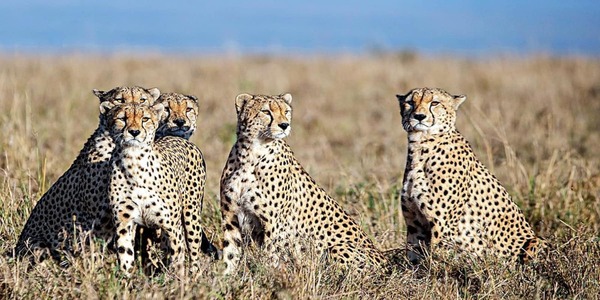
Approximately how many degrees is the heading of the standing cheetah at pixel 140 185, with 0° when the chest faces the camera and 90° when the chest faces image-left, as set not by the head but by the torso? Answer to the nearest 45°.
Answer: approximately 45°

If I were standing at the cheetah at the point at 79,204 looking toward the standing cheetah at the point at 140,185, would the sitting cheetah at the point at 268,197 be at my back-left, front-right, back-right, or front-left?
front-left

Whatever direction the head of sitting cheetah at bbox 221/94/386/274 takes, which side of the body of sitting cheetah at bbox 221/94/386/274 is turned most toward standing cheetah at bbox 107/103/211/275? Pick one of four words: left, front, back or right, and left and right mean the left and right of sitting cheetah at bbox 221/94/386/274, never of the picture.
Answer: front

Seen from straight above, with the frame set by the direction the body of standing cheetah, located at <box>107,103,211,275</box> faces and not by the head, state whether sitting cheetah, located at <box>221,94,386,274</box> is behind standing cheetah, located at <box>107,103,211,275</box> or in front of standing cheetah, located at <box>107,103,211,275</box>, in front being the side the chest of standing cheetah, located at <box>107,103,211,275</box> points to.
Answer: behind

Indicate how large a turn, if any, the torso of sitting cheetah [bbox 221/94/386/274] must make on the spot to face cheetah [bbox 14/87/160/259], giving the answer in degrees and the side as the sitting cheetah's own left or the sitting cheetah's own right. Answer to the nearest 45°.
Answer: approximately 45° to the sitting cheetah's own right

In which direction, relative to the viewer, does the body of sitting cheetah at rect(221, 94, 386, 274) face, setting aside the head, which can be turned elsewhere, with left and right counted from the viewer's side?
facing the viewer and to the left of the viewer

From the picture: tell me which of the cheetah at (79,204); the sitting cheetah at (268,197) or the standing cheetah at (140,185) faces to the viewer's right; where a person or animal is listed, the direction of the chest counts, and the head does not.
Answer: the cheetah

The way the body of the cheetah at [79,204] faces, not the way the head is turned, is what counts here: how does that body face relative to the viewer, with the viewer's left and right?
facing to the right of the viewer

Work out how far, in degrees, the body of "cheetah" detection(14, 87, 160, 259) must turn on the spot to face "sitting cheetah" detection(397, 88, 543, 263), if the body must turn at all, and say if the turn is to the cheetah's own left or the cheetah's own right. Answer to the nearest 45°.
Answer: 0° — it already faces it

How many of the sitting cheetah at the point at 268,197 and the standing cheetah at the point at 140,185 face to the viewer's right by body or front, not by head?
0

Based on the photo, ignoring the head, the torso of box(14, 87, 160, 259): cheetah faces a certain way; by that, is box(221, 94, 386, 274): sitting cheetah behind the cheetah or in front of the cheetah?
in front

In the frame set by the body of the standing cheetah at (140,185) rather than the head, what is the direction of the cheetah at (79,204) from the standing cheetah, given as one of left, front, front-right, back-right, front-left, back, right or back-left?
right
